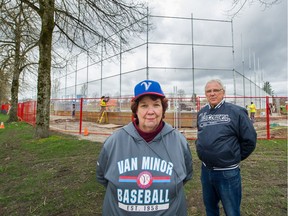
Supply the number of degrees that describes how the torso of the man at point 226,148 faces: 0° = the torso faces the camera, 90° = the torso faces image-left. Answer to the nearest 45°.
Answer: approximately 45°

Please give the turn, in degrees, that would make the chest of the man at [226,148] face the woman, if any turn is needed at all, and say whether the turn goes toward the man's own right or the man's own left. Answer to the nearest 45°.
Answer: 0° — they already face them

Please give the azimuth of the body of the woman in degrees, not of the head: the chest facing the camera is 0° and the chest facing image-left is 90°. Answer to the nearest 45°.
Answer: approximately 0°

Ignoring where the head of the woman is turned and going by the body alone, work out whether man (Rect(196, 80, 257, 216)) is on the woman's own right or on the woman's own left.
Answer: on the woman's own left
